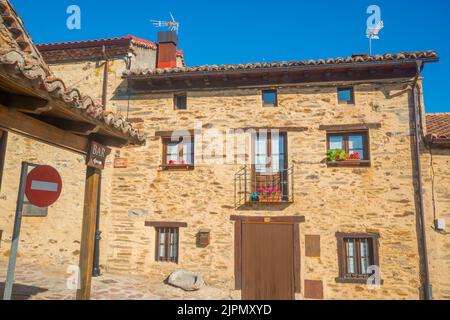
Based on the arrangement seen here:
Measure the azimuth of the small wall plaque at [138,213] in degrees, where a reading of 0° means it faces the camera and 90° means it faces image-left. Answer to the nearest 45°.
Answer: approximately 0°

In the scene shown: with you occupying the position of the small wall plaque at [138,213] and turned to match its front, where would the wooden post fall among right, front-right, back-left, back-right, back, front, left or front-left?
front

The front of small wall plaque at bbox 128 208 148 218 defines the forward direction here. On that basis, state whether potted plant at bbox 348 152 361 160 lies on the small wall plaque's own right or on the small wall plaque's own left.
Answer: on the small wall plaque's own left

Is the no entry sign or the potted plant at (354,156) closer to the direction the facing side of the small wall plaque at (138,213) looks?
the no entry sign

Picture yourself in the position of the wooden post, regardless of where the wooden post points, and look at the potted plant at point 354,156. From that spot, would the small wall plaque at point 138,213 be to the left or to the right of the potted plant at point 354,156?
left

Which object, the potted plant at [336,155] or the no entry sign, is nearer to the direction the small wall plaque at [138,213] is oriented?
the no entry sign

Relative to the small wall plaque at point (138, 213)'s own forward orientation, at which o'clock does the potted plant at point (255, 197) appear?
The potted plant is roughly at 10 o'clock from the small wall plaque.

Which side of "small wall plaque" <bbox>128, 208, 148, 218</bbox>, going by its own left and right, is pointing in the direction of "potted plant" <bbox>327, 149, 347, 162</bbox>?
left

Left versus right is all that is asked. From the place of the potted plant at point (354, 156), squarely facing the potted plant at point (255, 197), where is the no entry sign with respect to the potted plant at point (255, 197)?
left

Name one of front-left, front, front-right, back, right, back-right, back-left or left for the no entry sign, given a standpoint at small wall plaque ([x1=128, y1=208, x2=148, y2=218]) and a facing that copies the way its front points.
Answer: front

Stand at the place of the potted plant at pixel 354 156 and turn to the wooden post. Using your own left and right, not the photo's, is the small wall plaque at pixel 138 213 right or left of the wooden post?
right
